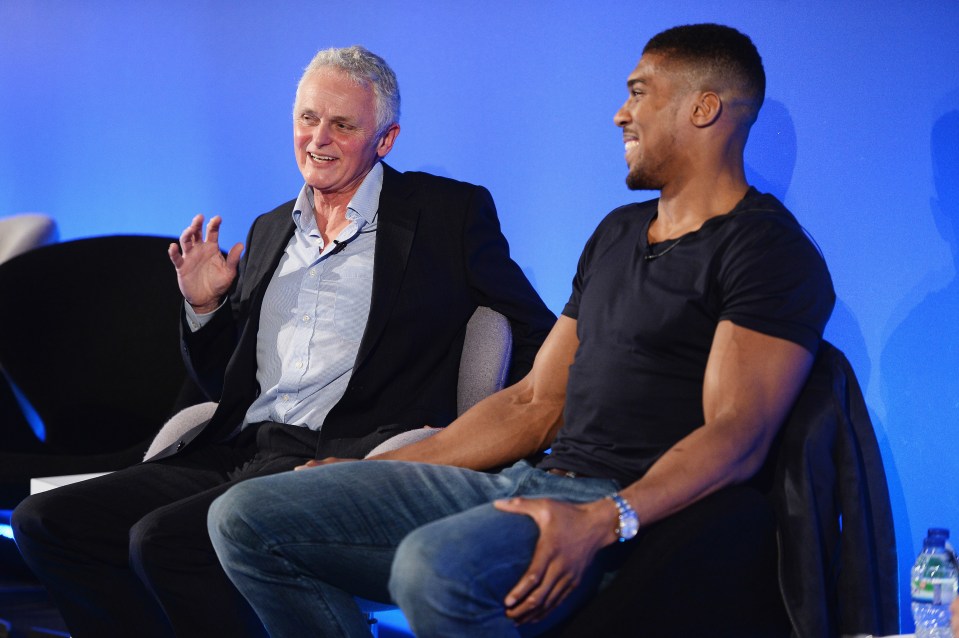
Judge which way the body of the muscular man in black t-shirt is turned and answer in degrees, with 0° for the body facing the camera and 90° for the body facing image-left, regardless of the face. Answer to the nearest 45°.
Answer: approximately 45°

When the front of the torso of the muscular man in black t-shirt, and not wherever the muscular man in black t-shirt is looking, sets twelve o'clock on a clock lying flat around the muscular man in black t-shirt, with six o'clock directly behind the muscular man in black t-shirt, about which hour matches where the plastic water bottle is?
The plastic water bottle is roughly at 7 o'clock from the muscular man in black t-shirt.

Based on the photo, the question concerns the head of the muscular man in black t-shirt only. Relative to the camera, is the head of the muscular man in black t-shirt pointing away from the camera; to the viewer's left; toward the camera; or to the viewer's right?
to the viewer's left
